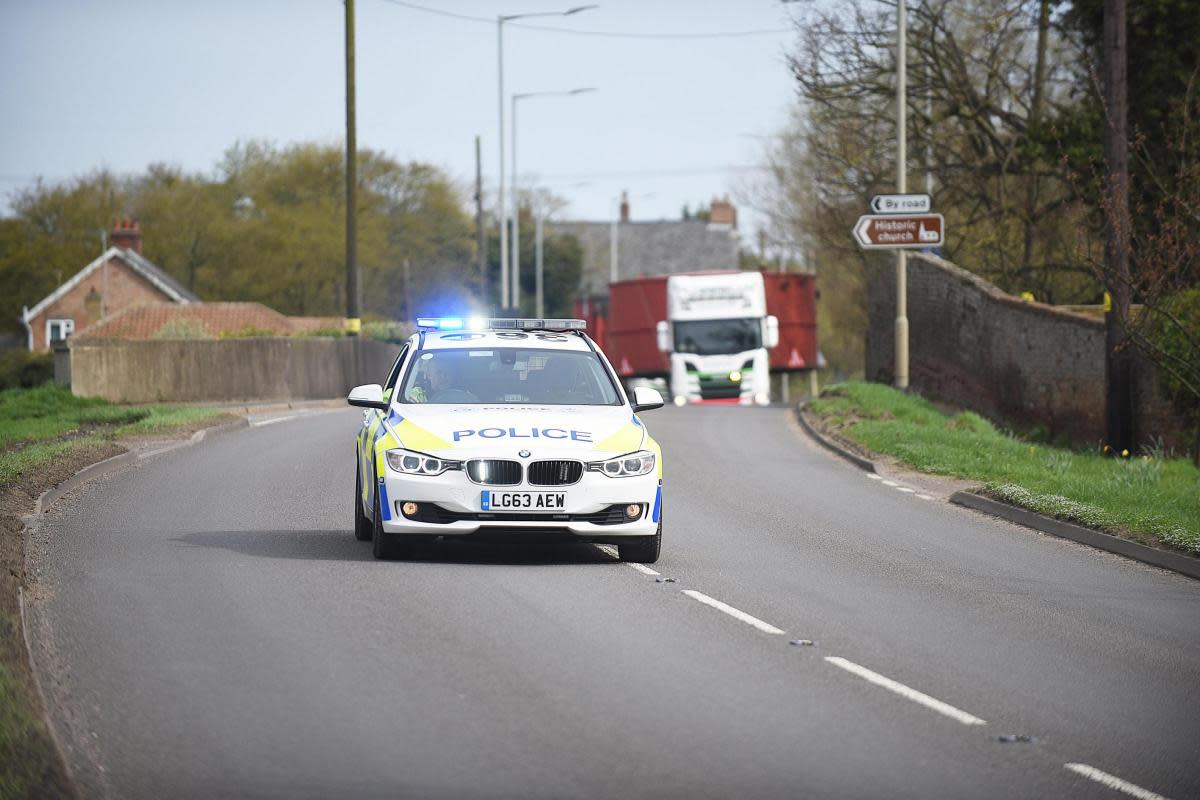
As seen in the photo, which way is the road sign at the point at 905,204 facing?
toward the camera

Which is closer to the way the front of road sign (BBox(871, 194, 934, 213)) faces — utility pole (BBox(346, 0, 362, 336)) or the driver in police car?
the driver in police car

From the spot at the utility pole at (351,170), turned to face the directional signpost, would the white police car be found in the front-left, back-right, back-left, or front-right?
front-right

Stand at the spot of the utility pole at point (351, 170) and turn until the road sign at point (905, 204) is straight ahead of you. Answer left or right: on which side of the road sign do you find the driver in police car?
right

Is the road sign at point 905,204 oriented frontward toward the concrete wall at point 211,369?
no

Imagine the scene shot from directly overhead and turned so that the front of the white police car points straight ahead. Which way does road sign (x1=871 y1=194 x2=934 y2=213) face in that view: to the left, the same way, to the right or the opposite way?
the same way

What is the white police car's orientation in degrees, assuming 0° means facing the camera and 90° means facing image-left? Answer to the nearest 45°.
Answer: approximately 0°

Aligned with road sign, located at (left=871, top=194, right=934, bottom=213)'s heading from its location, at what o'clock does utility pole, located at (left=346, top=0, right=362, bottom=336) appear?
The utility pole is roughly at 4 o'clock from the road sign.

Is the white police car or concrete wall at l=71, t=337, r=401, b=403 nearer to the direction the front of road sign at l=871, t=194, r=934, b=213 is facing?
the white police car

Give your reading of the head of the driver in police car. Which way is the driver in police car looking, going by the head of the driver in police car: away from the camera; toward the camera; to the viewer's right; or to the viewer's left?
toward the camera

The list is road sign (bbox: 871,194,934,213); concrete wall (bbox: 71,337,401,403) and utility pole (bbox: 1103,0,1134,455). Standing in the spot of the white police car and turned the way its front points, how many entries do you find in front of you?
0

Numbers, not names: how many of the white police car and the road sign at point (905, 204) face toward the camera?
2

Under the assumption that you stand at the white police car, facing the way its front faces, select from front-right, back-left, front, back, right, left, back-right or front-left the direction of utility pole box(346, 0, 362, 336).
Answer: back

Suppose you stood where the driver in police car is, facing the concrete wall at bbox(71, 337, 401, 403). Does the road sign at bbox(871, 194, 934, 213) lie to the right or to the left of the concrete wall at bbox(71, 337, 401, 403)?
right

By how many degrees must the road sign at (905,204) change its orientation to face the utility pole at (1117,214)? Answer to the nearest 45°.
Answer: approximately 45° to its left

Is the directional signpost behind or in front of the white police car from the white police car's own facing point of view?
behind
